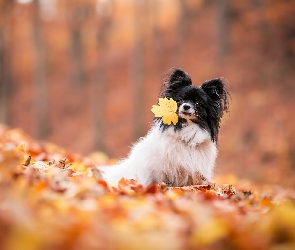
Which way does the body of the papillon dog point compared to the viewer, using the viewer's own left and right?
facing the viewer and to the right of the viewer

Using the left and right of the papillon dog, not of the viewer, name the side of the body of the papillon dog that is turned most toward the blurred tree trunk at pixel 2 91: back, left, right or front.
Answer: back

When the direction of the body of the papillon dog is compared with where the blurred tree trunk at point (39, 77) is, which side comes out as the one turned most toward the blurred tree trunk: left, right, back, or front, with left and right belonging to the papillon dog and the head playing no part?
back
